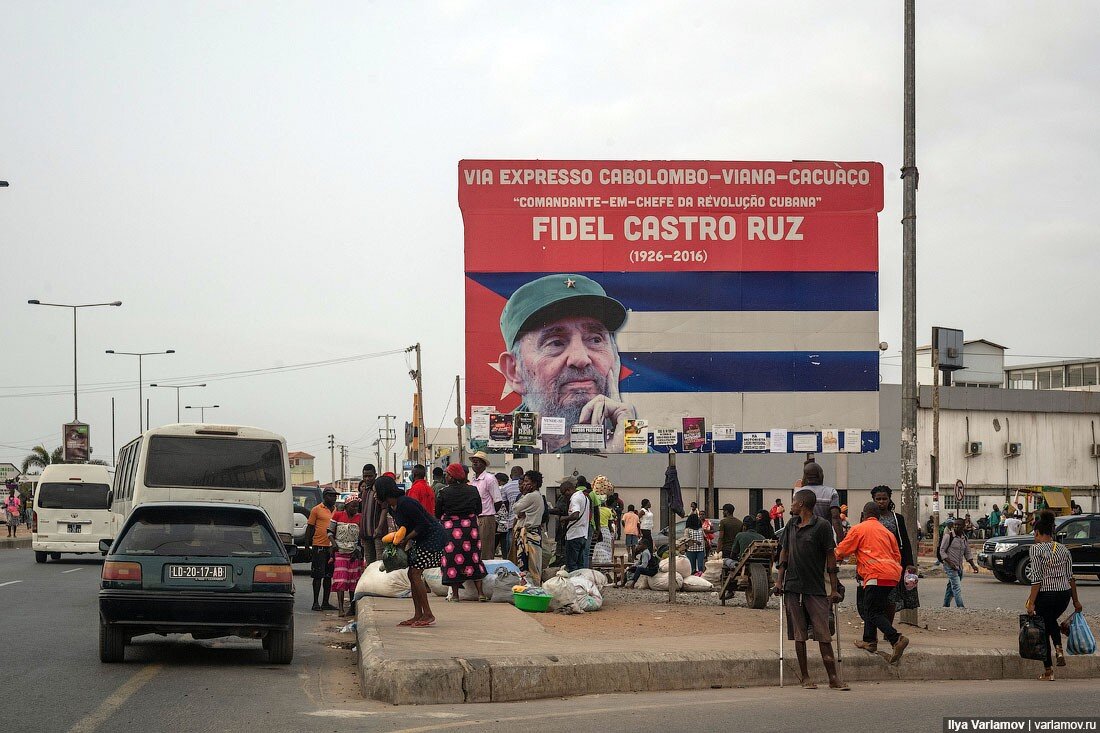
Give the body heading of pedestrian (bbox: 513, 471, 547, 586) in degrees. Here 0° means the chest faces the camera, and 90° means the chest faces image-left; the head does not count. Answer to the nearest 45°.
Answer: approximately 90°

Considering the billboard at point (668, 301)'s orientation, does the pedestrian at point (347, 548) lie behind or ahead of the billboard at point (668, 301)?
ahead

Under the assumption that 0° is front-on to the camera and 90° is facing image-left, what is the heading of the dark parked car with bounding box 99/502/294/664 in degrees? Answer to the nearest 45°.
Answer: approximately 180°

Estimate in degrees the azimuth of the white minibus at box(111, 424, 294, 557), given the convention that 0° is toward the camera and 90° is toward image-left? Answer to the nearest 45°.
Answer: approximately 180°

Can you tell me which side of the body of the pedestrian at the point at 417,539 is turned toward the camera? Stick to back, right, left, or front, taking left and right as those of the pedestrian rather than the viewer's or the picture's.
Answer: left
